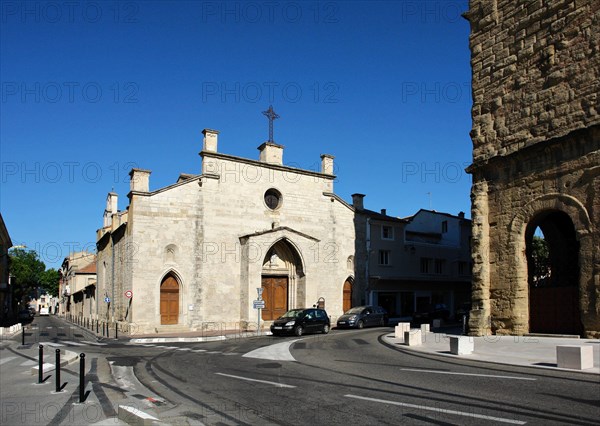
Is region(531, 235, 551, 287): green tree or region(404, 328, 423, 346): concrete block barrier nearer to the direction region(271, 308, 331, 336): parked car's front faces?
the concrete block barrier

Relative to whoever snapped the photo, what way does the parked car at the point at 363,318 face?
facing the viewer and to the left of the viewer

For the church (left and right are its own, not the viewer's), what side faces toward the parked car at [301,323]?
front
